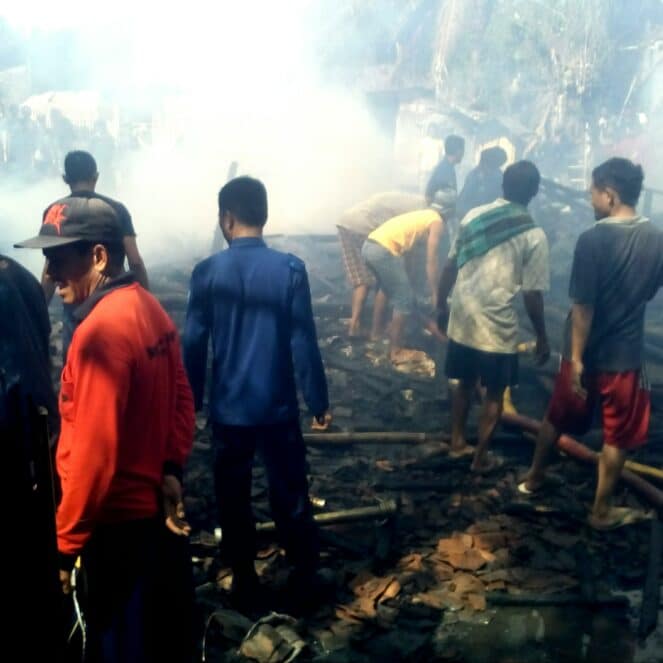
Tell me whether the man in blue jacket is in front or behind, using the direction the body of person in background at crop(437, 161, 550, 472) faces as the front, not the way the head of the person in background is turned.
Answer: behind

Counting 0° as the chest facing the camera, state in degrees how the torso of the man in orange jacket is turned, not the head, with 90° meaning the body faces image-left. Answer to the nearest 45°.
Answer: approximately 90°

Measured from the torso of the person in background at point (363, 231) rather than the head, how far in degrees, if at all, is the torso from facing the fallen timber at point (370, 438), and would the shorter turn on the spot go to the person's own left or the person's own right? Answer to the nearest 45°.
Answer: approximately 90° to the person's own right

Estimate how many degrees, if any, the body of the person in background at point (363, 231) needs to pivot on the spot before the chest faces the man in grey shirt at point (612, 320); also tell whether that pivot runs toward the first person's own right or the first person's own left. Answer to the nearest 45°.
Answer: approximately 90° to the first person's own right

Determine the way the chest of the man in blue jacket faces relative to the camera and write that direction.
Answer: away from the camera

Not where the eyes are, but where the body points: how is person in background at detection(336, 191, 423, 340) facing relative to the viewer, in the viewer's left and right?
facing to the right of the viewer

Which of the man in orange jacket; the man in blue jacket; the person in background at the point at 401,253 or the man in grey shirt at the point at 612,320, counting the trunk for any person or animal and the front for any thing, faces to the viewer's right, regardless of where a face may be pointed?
the person in background

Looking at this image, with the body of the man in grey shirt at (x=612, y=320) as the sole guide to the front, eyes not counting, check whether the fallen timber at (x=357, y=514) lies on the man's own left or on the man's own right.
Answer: on the man's own left

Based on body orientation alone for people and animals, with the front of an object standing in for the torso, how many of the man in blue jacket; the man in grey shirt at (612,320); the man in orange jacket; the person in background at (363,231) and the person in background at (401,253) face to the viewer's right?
2

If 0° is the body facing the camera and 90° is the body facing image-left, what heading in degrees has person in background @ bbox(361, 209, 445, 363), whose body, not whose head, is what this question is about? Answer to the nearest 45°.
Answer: approximately 270°
